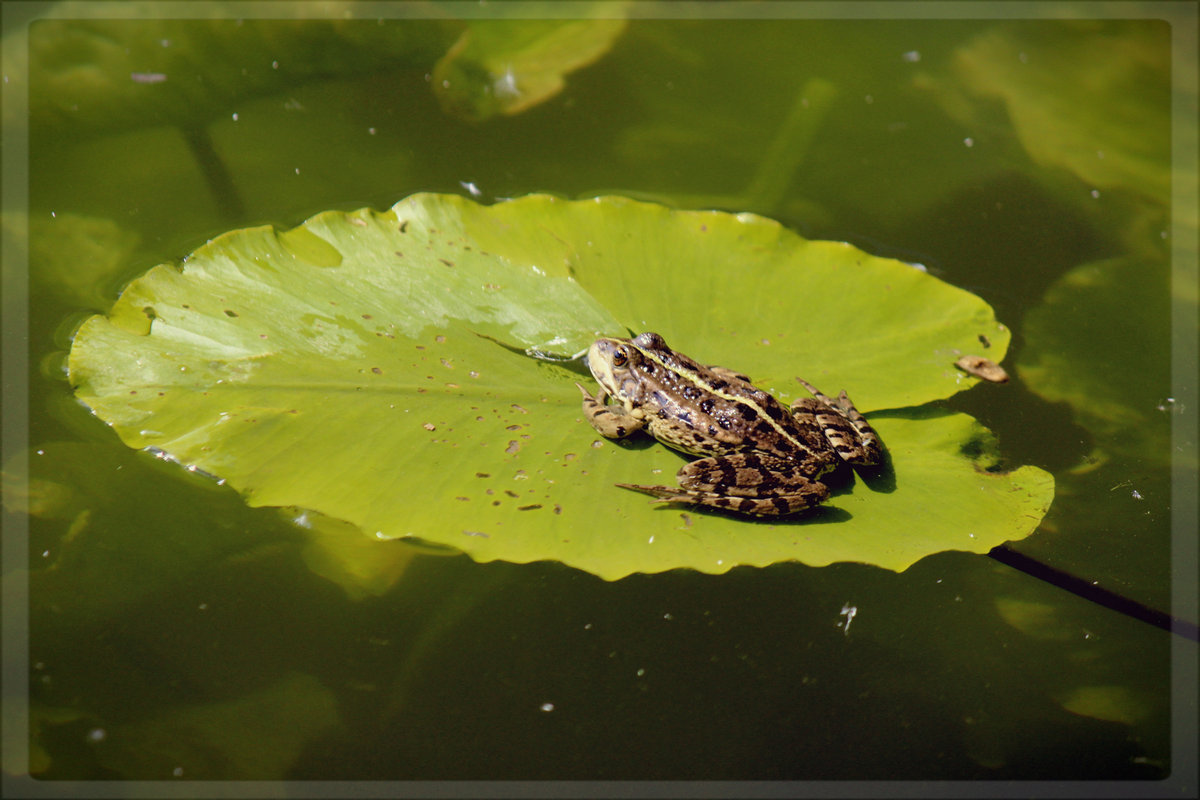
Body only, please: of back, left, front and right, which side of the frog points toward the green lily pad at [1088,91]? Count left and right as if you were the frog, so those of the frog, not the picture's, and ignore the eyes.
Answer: right

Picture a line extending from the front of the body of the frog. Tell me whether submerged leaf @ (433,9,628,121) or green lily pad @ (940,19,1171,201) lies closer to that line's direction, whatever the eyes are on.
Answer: the submerged leaf

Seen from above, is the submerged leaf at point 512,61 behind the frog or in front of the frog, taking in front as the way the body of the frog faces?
in front

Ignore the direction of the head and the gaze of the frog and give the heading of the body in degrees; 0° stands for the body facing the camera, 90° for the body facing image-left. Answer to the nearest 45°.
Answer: approximately 135°
